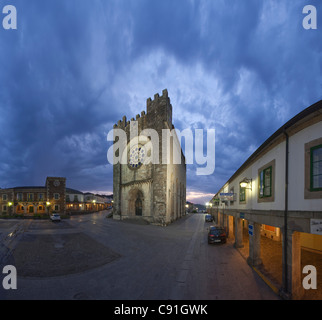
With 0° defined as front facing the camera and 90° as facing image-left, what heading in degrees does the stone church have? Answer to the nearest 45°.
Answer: approximately 45°

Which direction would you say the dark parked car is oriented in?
away from the camera

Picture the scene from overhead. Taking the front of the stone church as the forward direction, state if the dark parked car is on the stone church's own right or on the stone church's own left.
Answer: on the stone church's own left

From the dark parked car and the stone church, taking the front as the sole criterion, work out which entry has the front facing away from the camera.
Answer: the dark parked car

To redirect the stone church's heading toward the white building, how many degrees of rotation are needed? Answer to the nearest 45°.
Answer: approximately 45° to its left

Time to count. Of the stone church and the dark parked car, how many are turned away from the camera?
1
